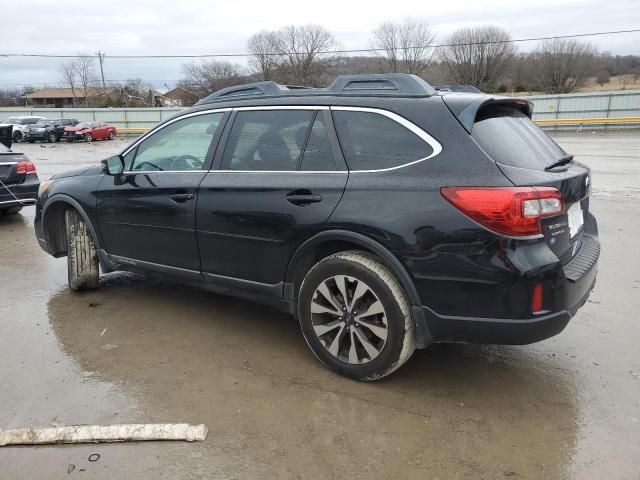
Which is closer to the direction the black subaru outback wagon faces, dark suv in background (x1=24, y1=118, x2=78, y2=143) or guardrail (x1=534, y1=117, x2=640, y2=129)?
the dark suv in background

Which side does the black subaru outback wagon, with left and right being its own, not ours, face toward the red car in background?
front

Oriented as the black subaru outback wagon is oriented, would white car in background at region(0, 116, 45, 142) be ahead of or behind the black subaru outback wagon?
ahead

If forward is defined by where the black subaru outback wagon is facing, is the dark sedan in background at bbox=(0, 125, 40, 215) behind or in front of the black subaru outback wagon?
in front

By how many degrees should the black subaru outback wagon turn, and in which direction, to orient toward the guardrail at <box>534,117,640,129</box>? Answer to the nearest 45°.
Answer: approximately 90° to its right

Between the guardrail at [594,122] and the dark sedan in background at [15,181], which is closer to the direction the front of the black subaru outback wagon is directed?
the dark sedan in background

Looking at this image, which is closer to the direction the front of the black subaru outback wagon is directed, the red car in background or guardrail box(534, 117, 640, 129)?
the red car in background

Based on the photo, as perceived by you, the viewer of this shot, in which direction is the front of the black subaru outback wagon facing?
facing away from the viewer and to the left of the viewer
